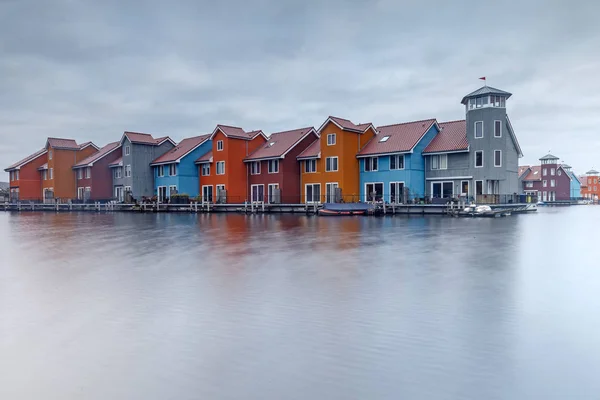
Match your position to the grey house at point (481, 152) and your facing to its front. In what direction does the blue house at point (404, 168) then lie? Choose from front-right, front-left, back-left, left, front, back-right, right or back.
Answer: right

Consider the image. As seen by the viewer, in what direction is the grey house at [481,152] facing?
toward the camera

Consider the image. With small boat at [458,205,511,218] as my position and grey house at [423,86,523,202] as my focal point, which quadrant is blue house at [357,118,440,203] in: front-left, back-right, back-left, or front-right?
front-left

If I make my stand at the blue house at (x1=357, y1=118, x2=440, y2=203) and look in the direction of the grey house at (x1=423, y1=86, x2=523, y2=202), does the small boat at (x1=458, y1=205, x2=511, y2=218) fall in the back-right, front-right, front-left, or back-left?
front-right
